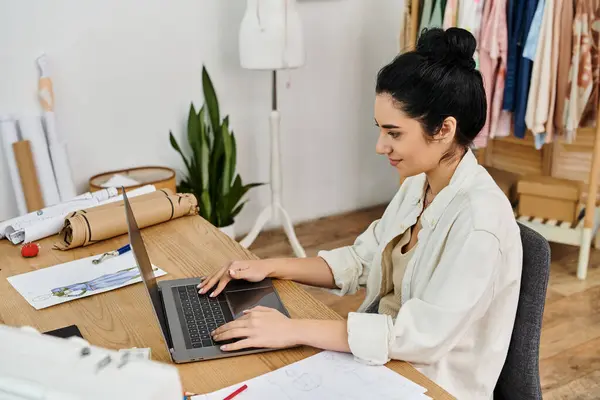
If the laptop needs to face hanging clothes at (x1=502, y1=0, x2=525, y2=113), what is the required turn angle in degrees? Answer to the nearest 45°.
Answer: approximately 45° to its left

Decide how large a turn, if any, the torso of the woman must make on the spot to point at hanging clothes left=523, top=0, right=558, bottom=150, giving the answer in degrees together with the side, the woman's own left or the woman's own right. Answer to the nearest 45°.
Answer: approximately 90° to the woman's own right

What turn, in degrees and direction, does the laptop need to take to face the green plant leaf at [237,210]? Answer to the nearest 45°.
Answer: approximately 90° to its left

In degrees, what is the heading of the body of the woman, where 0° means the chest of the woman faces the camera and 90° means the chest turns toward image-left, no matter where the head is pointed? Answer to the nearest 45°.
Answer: approximately 90°

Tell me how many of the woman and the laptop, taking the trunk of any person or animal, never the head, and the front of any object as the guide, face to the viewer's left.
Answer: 1

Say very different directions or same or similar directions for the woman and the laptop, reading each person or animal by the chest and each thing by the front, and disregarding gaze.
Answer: very different directions

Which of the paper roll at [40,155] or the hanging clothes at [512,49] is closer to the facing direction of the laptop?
the hanging clothes

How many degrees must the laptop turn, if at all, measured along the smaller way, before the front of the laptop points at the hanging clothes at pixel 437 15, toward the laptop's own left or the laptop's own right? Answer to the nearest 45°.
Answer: approximately 45° to the laptop's own left

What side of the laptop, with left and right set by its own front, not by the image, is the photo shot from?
right

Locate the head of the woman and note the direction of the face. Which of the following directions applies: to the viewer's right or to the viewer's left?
to the viewer's left

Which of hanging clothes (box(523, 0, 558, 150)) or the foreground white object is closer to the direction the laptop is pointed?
the hanging clothes

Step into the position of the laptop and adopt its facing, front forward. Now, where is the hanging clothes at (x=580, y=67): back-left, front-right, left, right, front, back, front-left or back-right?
front-left
